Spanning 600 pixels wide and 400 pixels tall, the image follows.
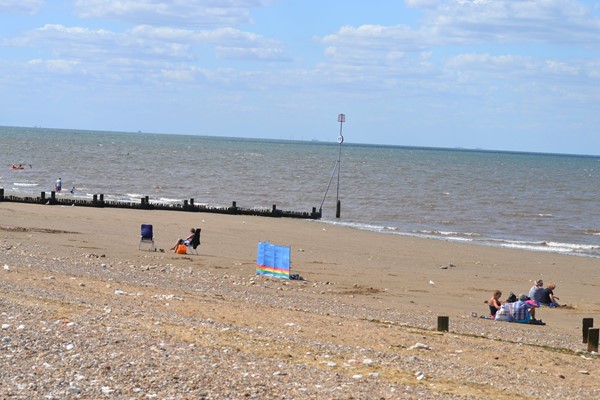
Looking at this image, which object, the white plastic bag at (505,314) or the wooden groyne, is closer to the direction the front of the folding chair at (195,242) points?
the wooden groyne

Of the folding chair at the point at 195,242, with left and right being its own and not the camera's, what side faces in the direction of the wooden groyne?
right

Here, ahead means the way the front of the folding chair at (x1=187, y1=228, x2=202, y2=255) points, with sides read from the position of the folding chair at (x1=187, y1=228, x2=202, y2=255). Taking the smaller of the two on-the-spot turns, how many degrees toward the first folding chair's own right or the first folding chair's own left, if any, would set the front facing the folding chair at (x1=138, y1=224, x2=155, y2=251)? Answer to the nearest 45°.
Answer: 0° — it already faces it

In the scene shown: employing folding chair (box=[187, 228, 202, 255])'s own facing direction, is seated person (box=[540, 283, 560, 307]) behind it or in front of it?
behind

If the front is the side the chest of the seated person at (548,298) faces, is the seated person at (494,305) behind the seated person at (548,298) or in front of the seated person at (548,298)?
behind

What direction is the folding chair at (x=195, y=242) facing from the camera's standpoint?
to the viewer's left
